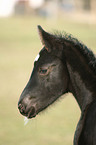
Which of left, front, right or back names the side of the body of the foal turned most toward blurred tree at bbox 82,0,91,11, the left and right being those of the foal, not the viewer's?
right

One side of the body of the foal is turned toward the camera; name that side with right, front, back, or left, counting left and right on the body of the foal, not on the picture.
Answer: left
